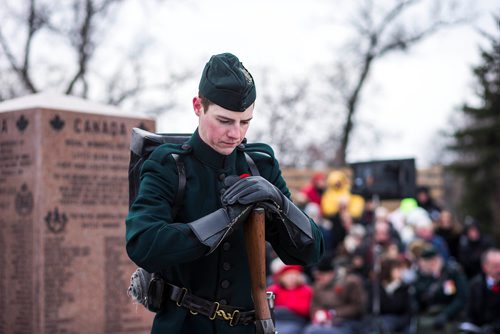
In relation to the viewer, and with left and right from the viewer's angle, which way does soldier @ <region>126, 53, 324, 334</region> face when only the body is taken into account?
facing the viewer and to the right of the viewer

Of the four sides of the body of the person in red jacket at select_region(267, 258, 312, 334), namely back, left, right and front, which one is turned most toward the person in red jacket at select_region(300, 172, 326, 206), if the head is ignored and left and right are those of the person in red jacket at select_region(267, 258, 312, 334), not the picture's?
back

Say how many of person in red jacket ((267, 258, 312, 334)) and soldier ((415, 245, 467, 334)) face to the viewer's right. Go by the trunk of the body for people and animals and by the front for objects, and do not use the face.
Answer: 0

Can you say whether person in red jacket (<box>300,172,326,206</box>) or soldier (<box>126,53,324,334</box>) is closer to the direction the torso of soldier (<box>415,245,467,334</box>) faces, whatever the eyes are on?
the soldier

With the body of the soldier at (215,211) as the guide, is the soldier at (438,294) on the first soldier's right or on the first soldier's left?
on the first soldier's left

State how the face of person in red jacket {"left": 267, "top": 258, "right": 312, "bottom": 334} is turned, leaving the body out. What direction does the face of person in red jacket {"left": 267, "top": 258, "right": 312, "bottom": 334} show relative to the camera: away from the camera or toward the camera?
toward the camera

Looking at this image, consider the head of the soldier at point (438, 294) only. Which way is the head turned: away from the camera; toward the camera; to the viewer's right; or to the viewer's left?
toward the camera

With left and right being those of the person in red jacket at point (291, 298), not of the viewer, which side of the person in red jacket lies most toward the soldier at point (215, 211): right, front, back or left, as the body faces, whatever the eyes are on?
front

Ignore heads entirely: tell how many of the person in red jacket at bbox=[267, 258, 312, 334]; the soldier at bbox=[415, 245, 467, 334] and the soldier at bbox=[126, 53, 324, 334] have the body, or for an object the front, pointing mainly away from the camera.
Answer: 0

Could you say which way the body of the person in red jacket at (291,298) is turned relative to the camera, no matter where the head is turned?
toward the camera

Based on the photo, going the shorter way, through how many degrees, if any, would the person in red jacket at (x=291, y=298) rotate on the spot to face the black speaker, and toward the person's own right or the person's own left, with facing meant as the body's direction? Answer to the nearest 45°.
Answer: approximately 135° to the person's own left
